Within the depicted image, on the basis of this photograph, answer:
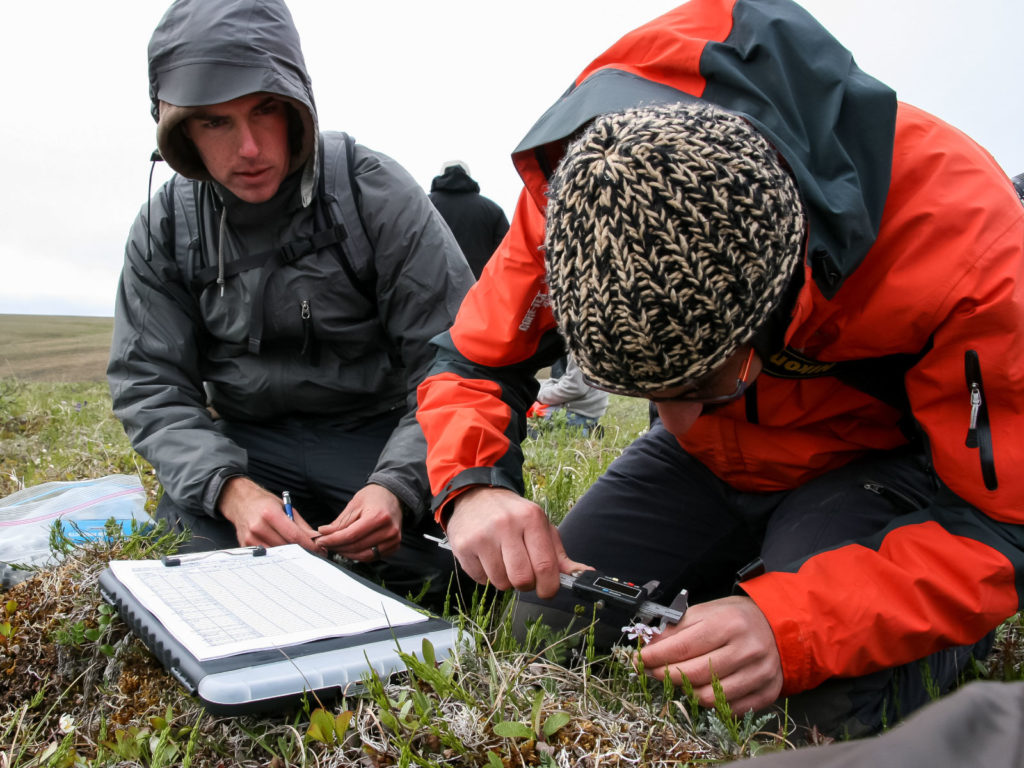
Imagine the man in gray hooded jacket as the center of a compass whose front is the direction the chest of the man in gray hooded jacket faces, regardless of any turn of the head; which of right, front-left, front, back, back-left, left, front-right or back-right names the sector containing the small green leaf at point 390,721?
front

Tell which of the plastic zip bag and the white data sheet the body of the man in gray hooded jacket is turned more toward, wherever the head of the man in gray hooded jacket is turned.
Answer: the white data sheet

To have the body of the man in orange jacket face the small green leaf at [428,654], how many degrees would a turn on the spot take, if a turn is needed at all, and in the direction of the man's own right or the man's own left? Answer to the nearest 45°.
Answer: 0° — they already face it

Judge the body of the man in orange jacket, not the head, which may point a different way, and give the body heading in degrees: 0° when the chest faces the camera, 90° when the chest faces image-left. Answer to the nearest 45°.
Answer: approximately 45°

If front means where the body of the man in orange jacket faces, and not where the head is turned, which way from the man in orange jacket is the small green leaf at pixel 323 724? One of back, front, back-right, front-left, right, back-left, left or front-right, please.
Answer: front

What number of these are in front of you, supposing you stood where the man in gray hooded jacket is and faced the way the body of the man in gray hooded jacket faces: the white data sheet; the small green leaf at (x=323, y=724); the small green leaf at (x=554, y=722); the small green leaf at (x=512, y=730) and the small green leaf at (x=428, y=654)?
5

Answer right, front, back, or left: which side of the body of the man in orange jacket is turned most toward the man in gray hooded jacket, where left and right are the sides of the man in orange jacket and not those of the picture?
right

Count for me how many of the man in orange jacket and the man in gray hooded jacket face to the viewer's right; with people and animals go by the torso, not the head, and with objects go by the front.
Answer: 0

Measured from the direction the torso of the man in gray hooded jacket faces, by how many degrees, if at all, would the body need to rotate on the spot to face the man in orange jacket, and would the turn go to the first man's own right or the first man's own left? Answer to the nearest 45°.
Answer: approximately 45° to the first man's own left

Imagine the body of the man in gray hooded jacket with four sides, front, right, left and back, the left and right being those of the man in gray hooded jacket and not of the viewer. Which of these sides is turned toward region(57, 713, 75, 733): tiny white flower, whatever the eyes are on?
front

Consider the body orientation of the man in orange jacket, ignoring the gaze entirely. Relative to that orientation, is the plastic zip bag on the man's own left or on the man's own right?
on the man's own right

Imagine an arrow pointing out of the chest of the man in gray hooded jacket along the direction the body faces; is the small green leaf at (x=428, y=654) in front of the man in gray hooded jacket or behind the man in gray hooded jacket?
in front

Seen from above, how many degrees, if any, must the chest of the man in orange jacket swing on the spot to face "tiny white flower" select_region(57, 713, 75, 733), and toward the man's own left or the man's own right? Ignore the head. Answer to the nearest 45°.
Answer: approximately 45° to the man's own right
